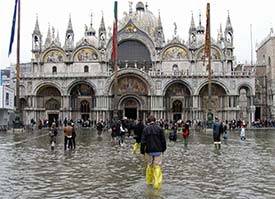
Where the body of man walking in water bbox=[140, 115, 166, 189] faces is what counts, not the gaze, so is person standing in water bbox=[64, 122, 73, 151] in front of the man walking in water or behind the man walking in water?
in front

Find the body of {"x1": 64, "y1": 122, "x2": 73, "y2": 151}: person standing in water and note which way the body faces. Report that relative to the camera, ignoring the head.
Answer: away from the camera

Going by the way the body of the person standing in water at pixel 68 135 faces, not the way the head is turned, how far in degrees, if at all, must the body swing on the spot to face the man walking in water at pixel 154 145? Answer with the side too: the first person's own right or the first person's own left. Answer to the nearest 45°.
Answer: approximately 180°

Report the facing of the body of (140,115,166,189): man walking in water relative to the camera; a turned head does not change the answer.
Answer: away from the camera

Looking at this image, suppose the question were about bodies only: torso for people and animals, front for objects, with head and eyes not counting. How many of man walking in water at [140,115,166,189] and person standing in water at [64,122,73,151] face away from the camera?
2
